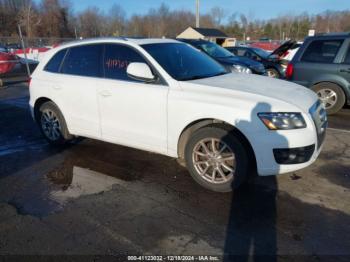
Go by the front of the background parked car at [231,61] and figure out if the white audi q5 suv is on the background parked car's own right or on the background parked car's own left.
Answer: on the background parked car's own right

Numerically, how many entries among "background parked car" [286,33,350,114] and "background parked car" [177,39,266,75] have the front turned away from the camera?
0

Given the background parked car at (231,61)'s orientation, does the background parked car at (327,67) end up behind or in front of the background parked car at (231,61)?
in front

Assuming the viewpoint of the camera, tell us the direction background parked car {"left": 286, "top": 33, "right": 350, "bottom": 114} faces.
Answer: facing to the right of the viewer

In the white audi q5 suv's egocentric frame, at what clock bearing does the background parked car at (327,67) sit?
The background parked car is roughly at 9 o'clock from the white audi q5 suv.

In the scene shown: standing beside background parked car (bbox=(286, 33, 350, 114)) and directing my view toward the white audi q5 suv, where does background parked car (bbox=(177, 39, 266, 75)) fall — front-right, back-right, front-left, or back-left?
back-right

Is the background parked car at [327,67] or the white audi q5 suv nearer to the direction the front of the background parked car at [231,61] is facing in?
the background parked car

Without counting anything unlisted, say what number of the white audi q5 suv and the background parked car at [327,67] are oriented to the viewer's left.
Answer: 0

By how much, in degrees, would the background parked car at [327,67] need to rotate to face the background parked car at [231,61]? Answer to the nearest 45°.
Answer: approximately 135° to its left

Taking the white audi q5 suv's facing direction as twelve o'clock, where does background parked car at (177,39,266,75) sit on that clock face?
The background parked car is roughly at 8 o'clock from the white audi q5 suv.

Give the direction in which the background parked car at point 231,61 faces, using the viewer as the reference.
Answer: facing the viewer and to the right of the viewer
